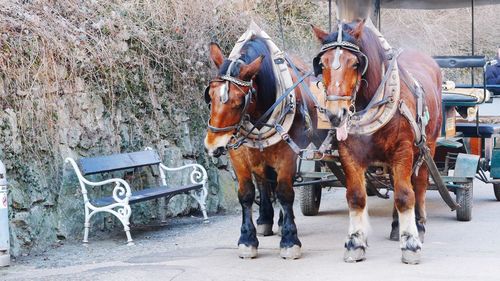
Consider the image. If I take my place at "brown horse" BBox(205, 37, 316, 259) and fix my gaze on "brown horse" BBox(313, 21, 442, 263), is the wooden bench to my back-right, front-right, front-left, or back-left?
back-left

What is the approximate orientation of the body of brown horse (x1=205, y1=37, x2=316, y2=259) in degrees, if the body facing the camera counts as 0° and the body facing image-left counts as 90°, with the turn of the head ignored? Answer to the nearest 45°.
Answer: approximately 0°

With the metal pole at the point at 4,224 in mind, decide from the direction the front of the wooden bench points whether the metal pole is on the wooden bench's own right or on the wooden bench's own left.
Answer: on the wooden bench's own right

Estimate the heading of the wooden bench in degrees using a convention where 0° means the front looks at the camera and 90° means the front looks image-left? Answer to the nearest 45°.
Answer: approximately 315°

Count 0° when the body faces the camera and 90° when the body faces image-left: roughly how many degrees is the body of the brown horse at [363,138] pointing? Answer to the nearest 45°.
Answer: approximately 45°

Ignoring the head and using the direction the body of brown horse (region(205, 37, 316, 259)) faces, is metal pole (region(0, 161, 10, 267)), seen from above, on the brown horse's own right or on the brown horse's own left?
on the brown horse's own right

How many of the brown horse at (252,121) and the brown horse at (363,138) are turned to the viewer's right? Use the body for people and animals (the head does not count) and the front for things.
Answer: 0

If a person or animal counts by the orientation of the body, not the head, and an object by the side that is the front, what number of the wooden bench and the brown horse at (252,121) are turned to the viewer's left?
0

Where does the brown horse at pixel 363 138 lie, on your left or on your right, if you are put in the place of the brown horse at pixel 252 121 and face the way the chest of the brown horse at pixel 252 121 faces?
on your left

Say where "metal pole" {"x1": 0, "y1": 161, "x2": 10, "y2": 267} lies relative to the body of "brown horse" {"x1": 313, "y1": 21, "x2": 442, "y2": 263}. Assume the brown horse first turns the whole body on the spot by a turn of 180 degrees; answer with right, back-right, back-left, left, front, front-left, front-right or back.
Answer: back-left

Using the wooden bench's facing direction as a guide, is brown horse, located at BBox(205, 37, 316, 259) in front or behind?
in front
